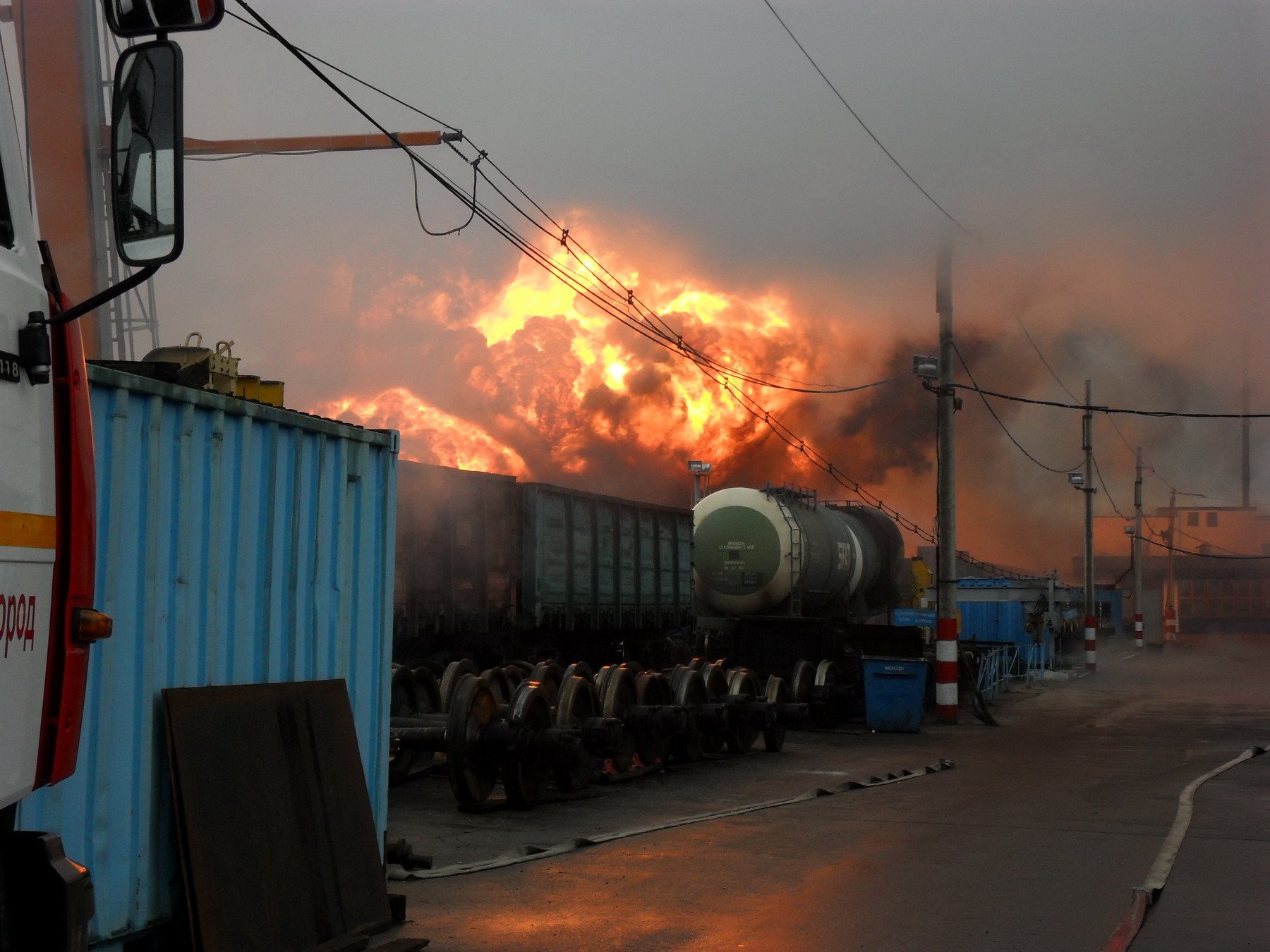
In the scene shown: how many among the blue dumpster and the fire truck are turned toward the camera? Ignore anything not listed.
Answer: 1

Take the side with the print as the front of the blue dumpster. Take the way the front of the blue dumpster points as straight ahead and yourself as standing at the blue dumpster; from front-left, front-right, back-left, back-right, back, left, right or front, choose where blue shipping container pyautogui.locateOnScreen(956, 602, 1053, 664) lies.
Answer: back

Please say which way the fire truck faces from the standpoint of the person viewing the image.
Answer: facing away from the viewer and to the right of the viewer

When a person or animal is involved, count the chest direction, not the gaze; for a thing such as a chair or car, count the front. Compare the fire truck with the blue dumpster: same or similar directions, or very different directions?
very different directions

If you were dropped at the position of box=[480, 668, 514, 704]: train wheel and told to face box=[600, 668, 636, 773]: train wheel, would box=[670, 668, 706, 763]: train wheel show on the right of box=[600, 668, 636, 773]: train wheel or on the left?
left

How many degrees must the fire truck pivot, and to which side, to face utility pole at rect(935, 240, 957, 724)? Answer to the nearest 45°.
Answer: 0° — it already faces it
